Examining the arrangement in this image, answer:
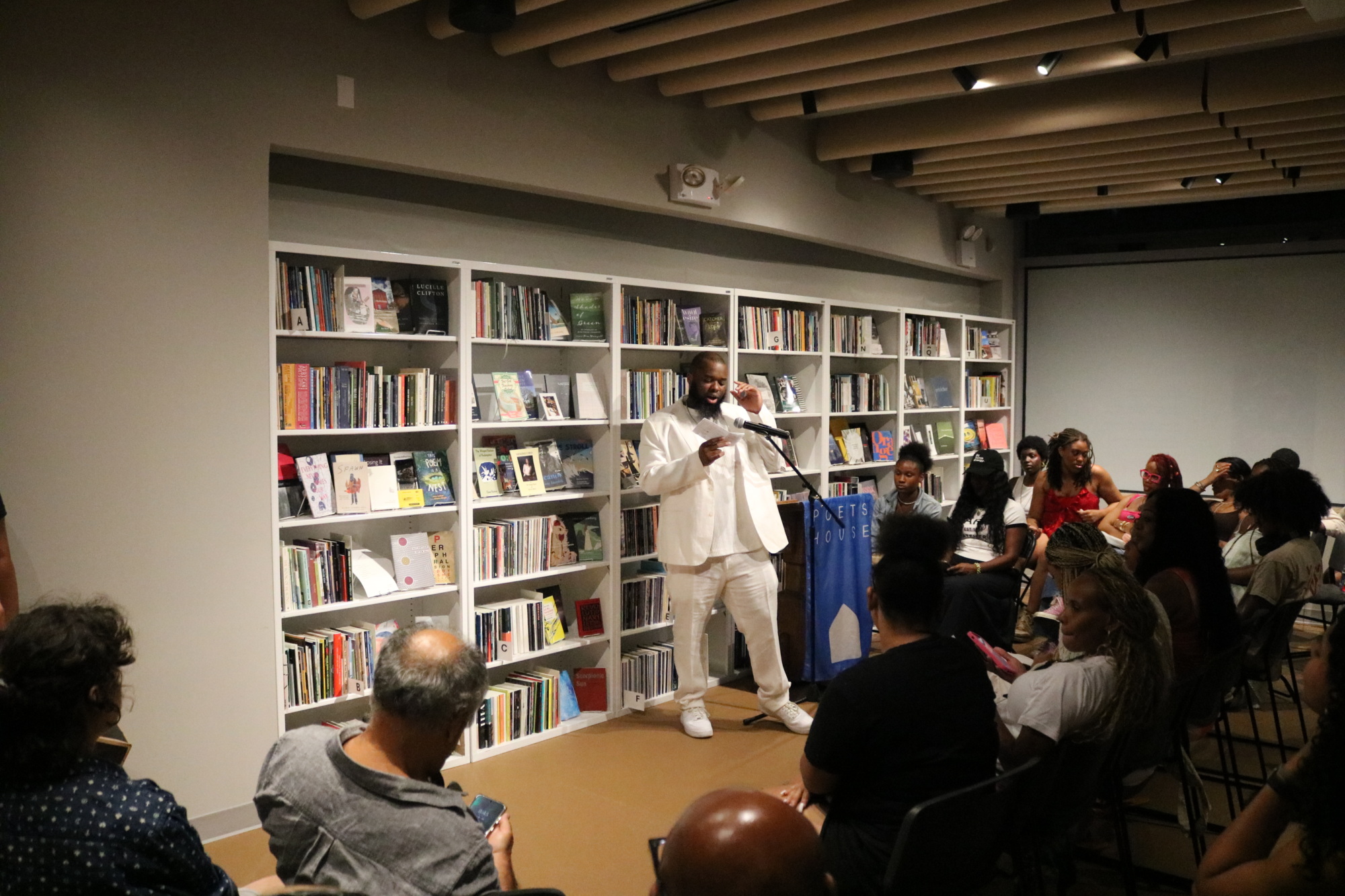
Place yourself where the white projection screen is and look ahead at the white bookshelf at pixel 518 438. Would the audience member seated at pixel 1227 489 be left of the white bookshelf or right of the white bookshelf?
left

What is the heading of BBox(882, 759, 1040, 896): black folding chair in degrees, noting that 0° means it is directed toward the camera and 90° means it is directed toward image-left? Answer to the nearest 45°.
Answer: approximately 135°

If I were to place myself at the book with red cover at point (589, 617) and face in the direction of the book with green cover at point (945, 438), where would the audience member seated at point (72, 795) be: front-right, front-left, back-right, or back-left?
back-right

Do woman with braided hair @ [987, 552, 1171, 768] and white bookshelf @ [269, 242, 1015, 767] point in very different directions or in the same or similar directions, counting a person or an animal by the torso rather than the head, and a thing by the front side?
very different directions

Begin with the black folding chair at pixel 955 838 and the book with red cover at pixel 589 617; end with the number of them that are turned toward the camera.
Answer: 1

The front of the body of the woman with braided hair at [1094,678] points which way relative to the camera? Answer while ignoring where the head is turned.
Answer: to the viewer's left

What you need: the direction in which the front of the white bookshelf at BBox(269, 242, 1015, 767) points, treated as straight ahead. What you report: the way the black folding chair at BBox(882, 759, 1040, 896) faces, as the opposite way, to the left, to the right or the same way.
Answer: the opposite way

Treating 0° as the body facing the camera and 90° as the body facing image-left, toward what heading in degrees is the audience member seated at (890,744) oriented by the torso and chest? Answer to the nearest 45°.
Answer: approximately 135°
